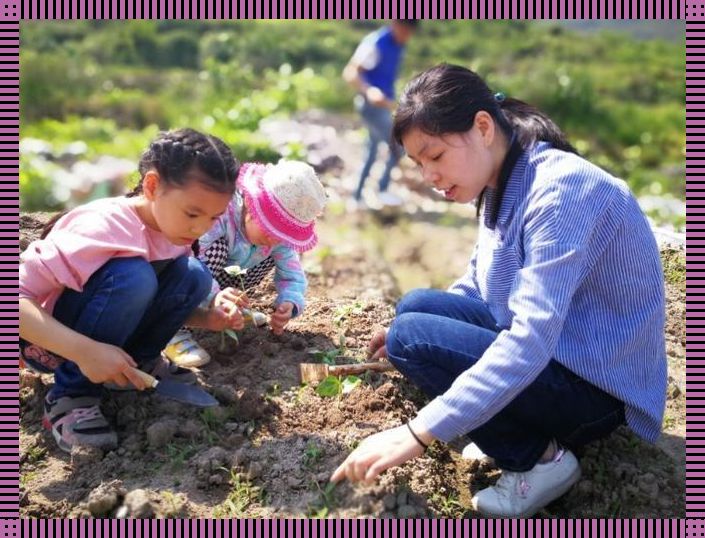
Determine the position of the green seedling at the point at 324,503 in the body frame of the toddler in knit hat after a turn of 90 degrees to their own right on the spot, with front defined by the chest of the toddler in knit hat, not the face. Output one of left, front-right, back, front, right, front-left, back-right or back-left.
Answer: front-left

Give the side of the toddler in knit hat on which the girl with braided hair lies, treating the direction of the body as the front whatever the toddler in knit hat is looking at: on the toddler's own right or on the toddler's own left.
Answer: on the toddler's own right

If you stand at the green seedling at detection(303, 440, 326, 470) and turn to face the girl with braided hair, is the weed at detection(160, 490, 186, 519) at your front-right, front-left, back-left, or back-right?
front-left

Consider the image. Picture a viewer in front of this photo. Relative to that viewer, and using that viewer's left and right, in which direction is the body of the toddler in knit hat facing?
facing the viewer and to the right of the viewer

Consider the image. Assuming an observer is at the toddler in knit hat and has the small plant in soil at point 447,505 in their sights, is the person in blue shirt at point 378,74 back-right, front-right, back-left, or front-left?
back-left

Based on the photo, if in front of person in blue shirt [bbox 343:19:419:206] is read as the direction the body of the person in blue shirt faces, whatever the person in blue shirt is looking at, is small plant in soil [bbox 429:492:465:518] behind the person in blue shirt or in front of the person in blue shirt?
in front

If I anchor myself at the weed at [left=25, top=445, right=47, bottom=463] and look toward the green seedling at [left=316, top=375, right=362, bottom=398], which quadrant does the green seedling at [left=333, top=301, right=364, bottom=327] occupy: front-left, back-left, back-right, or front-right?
front-left

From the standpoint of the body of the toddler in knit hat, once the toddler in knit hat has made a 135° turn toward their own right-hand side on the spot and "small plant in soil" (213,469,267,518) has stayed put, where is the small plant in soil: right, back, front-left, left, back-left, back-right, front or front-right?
left

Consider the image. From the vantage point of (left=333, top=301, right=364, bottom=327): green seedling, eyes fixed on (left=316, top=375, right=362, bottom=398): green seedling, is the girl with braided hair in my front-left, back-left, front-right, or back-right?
front-right
